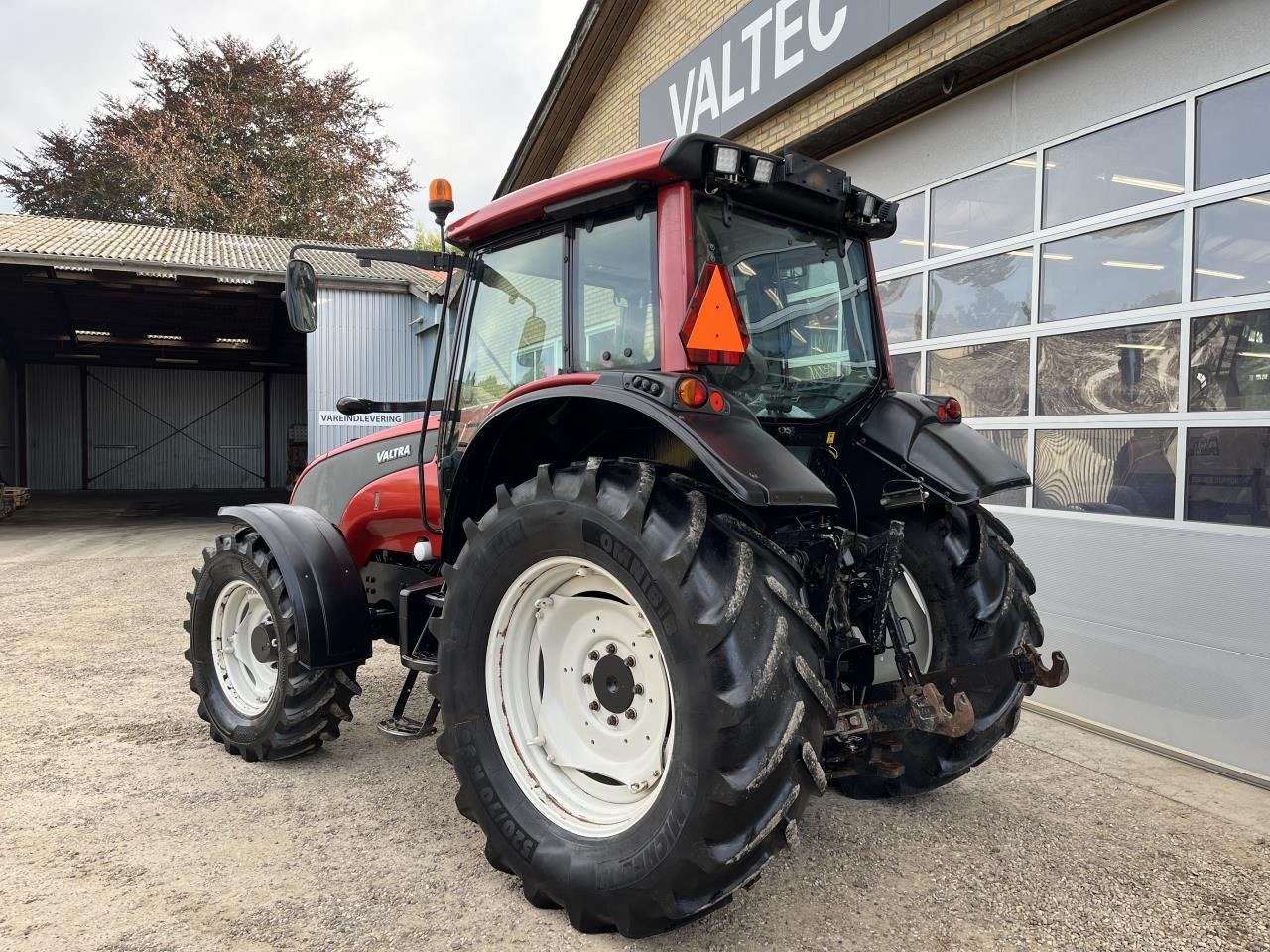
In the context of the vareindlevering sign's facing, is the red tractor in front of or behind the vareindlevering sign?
in front

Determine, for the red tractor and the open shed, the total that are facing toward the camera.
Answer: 1

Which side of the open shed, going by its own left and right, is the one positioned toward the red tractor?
front

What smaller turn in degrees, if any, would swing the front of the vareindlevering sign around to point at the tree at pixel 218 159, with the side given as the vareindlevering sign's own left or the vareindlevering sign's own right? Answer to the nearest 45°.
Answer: approximately 180°

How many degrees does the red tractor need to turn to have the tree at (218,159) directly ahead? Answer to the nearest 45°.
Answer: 0° — it already faces it

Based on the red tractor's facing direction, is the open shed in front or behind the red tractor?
in front

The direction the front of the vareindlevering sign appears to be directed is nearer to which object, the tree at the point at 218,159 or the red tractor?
the red tractor

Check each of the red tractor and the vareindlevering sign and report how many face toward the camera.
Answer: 1

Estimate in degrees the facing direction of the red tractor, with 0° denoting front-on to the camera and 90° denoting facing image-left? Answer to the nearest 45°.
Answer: approximately 135°
